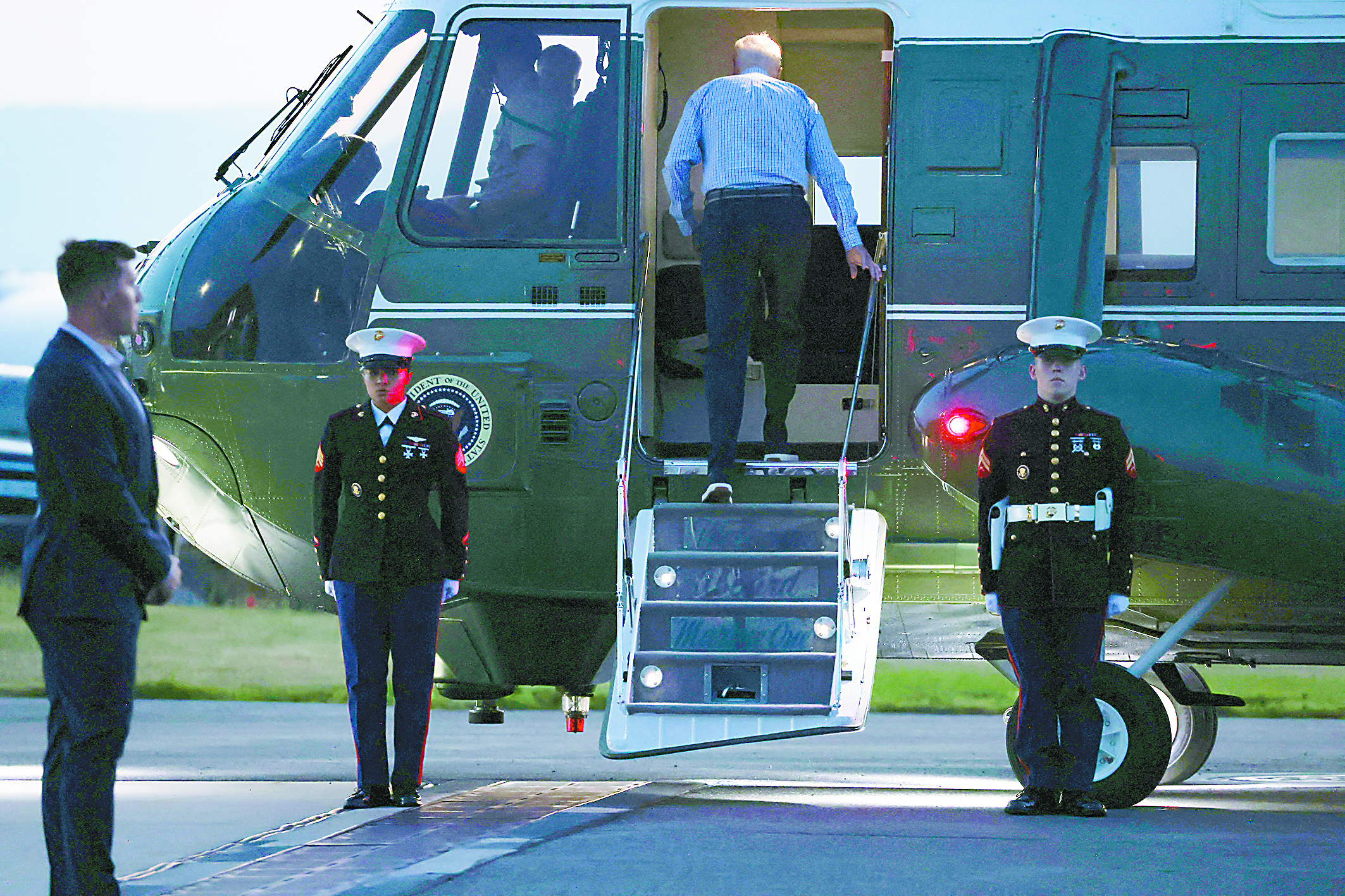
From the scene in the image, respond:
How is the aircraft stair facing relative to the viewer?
toward the camera

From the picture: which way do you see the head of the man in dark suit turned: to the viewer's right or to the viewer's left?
to the viewer's right

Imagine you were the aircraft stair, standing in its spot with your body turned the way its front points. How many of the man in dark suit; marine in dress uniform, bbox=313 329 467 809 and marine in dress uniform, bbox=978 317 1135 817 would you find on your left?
1

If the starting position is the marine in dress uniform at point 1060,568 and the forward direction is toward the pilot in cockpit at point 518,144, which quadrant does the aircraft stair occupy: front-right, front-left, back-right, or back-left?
front-left

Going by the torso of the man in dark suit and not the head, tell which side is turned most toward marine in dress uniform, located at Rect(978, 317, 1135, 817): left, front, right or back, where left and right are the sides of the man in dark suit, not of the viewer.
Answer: front

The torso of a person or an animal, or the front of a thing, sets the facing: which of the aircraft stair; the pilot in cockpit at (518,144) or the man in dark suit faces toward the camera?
the aircraft stair

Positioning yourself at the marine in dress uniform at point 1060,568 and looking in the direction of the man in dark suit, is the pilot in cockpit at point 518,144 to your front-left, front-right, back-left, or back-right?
front-right

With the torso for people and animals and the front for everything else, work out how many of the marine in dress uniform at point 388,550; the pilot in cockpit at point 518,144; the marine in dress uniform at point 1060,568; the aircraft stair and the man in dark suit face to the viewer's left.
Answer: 1

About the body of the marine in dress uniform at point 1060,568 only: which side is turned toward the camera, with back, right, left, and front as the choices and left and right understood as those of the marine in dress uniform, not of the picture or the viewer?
front

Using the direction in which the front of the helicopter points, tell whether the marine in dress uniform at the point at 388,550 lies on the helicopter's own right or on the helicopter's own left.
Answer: on the helicopter's own left

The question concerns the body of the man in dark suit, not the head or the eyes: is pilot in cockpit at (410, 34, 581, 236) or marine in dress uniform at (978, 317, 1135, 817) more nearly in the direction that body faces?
the marine in dress uniform

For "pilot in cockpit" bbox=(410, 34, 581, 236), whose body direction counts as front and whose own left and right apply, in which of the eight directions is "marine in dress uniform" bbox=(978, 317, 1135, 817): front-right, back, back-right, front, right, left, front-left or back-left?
back-left

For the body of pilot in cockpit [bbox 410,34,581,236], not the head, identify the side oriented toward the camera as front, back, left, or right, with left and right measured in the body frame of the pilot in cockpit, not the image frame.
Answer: left

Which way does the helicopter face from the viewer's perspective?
to the viewer's left

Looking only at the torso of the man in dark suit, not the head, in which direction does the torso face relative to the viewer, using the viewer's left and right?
facing to the right of the viewer
